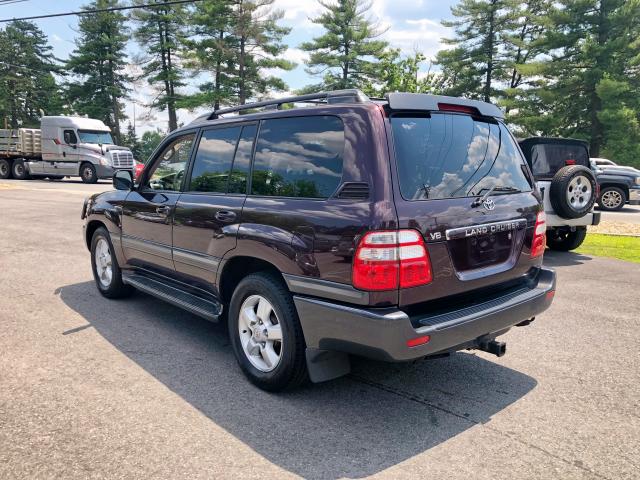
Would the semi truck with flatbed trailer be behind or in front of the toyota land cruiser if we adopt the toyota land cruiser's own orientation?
in front

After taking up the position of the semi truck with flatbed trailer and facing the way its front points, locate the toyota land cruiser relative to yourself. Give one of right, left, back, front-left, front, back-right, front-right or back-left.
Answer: front-right

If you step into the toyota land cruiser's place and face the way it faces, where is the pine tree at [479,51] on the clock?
The pine tree is roughly at 2 o'clock from the toyota land cruiser.

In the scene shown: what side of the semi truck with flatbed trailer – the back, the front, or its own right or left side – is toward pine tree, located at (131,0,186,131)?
left

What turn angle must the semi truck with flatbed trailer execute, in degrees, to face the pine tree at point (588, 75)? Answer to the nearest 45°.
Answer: approximately 45° to its left

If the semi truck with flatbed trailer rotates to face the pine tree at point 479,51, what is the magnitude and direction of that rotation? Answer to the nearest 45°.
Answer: approximately 45° to its left

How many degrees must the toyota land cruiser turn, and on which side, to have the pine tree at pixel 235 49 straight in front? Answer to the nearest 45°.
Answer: approximately 45° to its right

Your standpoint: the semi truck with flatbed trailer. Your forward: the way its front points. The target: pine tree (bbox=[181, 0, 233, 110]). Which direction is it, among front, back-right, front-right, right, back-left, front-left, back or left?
left

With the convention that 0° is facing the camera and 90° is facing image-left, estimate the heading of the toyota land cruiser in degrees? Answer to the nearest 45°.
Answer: approximately 135°

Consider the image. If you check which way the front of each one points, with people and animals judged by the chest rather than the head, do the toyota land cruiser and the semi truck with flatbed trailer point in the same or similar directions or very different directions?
very different directions

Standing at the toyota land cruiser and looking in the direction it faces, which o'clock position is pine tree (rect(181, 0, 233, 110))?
The pine tree is roughly at 1 o'clock from the toyota land cruiser.

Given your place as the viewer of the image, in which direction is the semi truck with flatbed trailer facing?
facing the viewer and to the right of the viewer

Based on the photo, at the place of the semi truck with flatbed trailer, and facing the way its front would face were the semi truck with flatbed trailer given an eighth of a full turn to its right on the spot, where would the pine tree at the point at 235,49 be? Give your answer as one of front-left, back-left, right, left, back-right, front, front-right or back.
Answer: back-left
